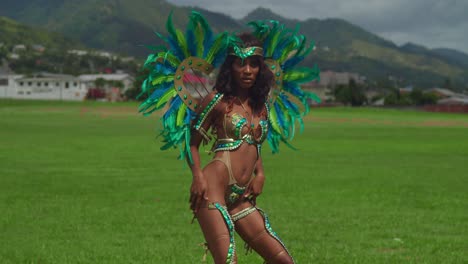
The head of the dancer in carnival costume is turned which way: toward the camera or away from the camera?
toward the camera

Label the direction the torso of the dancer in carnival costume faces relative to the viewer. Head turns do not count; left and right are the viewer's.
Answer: facing the viewer and to the right of the viewer
